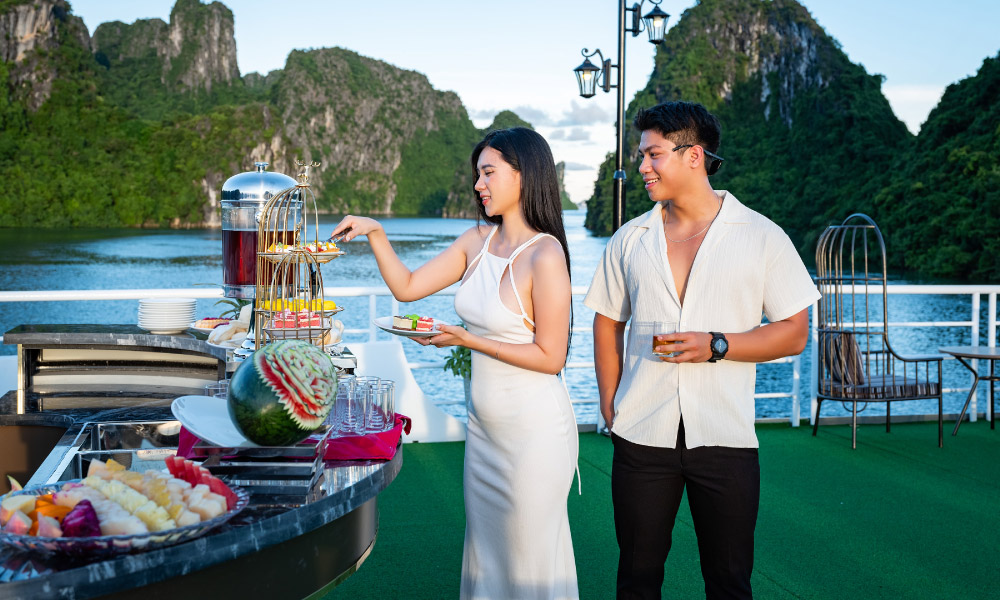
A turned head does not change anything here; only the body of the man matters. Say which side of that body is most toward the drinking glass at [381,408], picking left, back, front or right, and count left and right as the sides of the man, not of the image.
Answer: right

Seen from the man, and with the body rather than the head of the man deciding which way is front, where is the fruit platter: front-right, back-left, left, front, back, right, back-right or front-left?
front-right

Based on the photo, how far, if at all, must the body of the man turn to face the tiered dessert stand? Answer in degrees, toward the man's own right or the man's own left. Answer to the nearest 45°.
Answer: approximately 90° to the man's own right

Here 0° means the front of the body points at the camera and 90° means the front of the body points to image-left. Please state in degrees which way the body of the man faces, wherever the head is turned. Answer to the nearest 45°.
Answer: approximately 0°

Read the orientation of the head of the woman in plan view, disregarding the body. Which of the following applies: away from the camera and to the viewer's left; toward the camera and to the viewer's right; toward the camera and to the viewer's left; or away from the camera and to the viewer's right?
toward the camera and to the viewer's left

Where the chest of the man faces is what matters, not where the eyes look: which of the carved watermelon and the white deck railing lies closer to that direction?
the carved watermelon

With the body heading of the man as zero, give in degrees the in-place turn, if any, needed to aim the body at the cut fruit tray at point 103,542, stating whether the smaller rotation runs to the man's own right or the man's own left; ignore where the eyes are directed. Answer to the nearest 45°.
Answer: approximately 45° to the man's own right

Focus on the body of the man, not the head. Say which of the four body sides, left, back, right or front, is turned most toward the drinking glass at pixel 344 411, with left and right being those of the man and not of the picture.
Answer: right

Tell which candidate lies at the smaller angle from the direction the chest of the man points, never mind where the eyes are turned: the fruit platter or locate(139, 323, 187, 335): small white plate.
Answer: the fruit platter

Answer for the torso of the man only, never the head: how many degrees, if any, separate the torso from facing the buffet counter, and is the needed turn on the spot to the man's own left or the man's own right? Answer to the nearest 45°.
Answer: approximately 45° to the man's own right

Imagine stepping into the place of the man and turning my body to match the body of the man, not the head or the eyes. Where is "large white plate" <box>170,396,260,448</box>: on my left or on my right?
on my right

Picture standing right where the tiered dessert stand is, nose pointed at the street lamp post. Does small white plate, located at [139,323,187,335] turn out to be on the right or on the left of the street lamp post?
left

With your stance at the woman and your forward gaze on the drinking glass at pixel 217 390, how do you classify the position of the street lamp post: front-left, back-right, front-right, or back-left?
back-right
